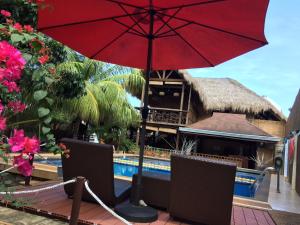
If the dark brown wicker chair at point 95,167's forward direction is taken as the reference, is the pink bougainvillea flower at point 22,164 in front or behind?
behind

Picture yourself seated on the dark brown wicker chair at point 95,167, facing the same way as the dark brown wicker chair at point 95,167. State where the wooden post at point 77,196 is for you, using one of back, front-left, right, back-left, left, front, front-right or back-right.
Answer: back-right

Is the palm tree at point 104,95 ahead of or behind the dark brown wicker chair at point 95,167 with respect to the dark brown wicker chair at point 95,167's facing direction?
ahead

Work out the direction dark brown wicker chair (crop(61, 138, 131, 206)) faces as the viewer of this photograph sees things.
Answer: facing away from the viewer and to the right of the viewer

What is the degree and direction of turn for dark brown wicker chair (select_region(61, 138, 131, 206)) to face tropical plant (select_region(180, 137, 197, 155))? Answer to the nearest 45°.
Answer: approximately 45° to its left

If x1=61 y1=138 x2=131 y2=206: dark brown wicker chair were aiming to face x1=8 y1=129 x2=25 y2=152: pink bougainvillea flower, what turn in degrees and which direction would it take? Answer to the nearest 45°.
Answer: approximately 135° to its right
